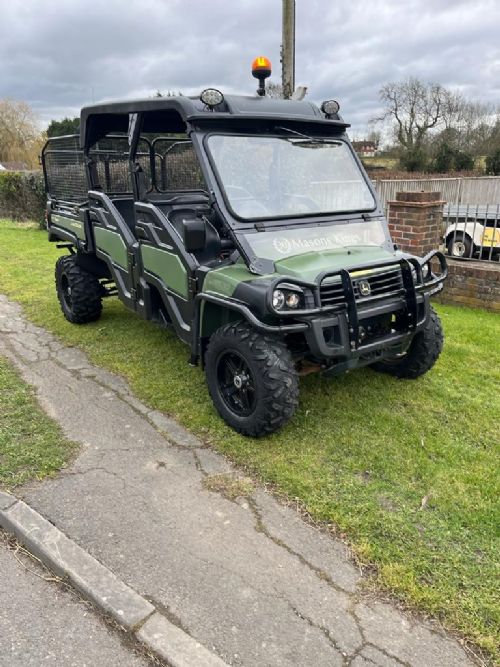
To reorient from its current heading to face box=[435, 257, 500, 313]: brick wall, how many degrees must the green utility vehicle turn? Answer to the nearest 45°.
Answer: approximately 90° to its left

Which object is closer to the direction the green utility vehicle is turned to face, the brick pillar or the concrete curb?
the concrete curb

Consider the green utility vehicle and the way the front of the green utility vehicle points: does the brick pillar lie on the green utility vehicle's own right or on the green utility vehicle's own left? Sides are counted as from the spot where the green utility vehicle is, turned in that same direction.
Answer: on the green utility vehicle's own left

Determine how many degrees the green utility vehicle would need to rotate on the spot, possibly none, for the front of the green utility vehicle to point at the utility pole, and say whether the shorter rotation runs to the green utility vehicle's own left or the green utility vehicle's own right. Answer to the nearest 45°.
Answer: approximately 135° to the green utility vehicle's own left

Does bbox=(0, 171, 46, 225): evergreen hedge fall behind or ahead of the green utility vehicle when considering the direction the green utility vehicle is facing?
behind

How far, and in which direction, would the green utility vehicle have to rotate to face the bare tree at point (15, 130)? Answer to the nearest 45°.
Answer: approximately 180°

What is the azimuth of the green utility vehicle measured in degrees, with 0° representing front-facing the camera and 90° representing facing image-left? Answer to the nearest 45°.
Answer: approximately 315°
